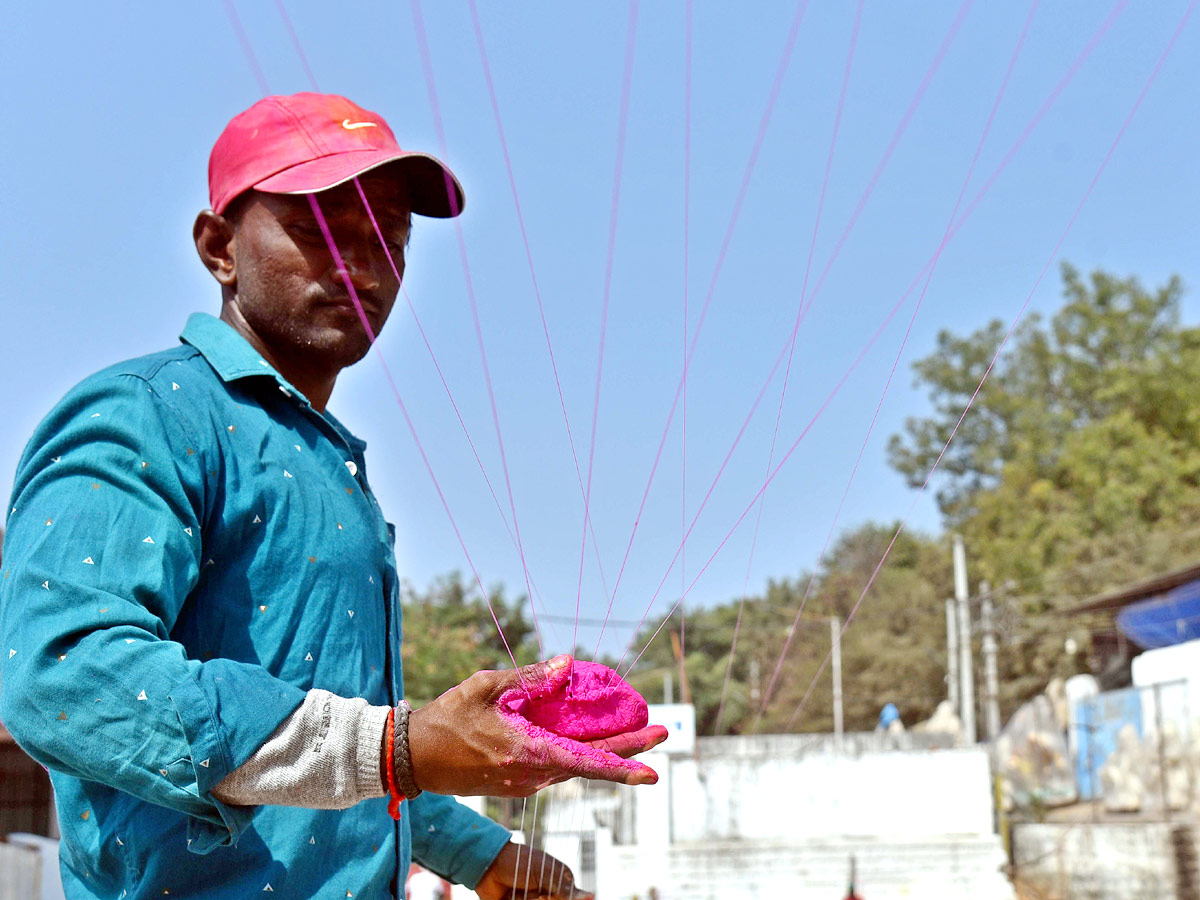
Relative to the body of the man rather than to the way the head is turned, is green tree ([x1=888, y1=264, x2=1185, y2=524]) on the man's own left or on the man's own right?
on the man's own left

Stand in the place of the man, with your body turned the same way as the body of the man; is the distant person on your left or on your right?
on your left

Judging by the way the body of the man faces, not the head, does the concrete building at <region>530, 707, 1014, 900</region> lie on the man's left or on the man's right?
on the man's left

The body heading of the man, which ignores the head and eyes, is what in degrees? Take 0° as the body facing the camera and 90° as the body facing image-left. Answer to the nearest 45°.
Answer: approximately 315°

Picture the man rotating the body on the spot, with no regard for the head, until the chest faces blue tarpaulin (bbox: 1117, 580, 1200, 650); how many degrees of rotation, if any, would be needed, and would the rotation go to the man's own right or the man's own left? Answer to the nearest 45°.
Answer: approximately 90° to the man's own left

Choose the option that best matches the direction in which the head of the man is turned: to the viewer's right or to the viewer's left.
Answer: to the viewer's right
